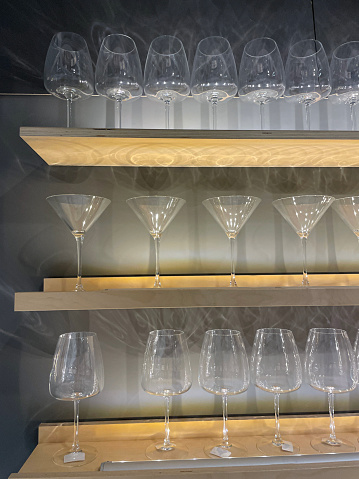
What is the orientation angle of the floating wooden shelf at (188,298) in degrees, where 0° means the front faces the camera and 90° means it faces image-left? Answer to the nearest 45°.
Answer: approximately 0°

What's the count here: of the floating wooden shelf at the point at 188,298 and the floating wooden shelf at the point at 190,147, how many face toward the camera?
2

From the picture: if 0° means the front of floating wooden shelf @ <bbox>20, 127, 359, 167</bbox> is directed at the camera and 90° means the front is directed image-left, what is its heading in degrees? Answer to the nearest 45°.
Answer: approximately 0°
